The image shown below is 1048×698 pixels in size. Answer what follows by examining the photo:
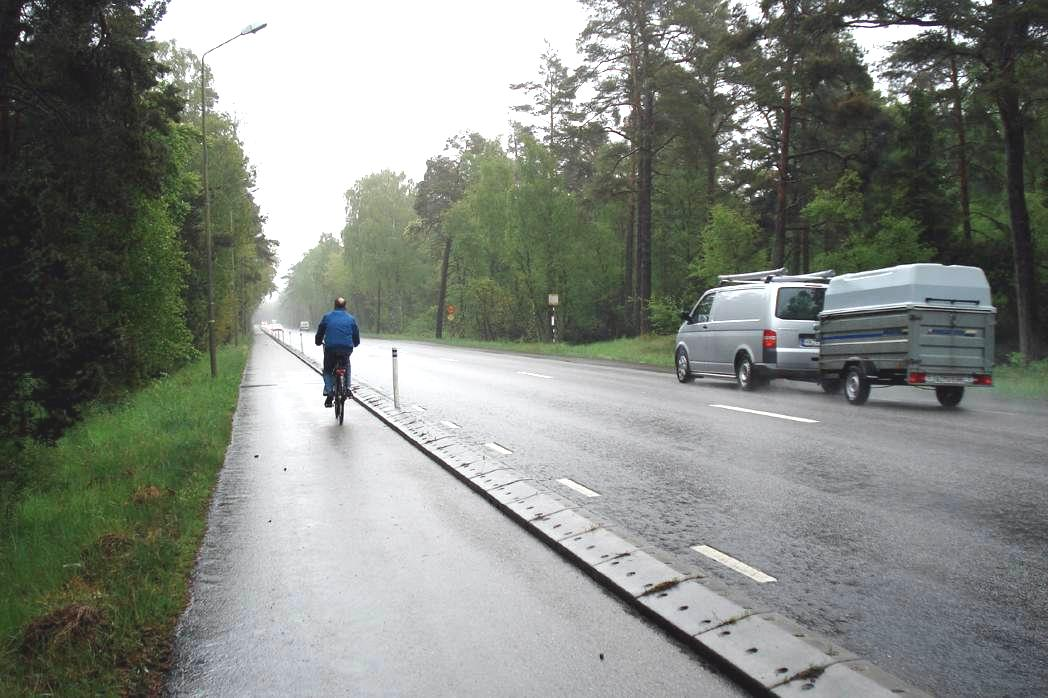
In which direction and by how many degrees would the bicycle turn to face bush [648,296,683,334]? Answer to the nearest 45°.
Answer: approximately 45° to its right

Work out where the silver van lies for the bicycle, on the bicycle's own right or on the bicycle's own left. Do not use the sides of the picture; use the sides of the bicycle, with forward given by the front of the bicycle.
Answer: on the bicycle's own right

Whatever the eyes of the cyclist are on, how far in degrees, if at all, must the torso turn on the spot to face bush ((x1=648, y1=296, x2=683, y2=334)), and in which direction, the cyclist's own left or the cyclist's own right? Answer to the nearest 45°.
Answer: approximately 45° to the cyclist's own right

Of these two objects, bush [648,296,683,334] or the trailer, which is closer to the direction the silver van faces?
the bush

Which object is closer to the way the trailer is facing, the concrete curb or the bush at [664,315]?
the bush

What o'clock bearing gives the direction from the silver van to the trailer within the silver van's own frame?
The trailer is roughly at 6 o'clock from the silver van.

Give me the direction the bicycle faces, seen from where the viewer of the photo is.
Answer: facing away from the viewer

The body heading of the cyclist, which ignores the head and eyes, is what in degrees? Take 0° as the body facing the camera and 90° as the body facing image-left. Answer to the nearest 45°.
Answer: approximately 180°

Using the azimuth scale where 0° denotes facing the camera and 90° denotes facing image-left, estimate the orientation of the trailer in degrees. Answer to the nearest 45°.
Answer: approximately 135°

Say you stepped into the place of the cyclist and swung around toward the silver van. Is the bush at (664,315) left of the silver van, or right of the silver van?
left

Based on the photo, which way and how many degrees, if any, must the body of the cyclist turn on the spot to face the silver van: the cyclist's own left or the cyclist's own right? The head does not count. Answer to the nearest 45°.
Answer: approximately 90° to the cyclist's own right
